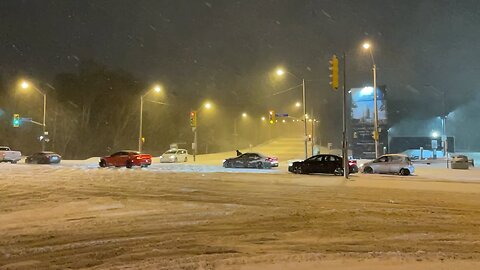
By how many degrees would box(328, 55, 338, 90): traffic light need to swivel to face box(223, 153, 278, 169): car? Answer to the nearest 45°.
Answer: approximately 45° to its right

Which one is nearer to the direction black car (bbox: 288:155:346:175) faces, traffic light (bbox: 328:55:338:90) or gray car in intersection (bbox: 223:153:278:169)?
the gray car in intersection

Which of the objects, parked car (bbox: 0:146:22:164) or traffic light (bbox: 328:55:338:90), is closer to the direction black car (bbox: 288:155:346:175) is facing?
the parked car

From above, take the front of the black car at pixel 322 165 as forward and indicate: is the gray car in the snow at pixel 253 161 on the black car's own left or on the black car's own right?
on the black car's own right

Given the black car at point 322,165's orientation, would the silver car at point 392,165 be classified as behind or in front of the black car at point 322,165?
behind

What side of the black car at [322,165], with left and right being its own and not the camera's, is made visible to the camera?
left

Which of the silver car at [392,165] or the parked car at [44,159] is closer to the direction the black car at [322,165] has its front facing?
the parked car
